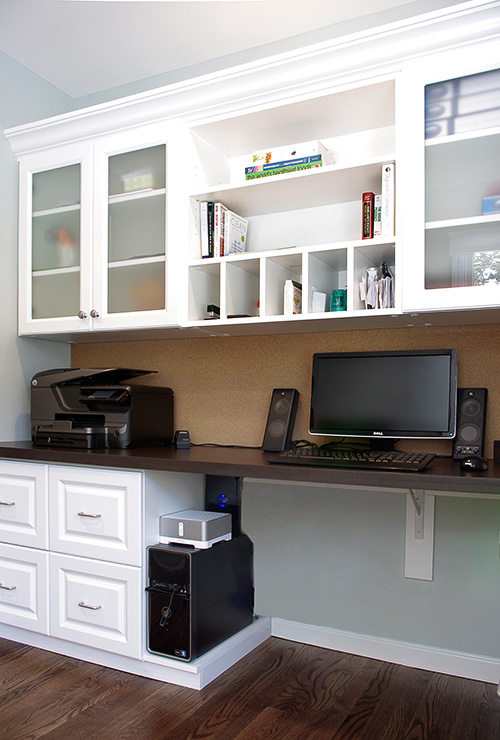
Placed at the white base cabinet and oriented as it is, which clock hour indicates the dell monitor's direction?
The dell monitor is roughly at 8 o'clock from the white base cabinet.

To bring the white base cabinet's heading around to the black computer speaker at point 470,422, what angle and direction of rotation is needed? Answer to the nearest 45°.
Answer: approximately 135° to its left

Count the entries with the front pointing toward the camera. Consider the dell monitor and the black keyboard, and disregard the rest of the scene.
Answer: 2

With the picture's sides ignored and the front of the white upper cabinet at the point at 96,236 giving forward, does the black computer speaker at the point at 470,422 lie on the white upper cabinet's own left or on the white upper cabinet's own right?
on the white upper cabinet's own left

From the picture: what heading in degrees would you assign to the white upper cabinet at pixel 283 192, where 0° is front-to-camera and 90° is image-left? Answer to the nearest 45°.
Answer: approximately 45°

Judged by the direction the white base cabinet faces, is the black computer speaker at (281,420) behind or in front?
behind

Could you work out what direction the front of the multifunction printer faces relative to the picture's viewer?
facing the viewer and to the left of the viewer

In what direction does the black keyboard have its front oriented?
toward the camera
